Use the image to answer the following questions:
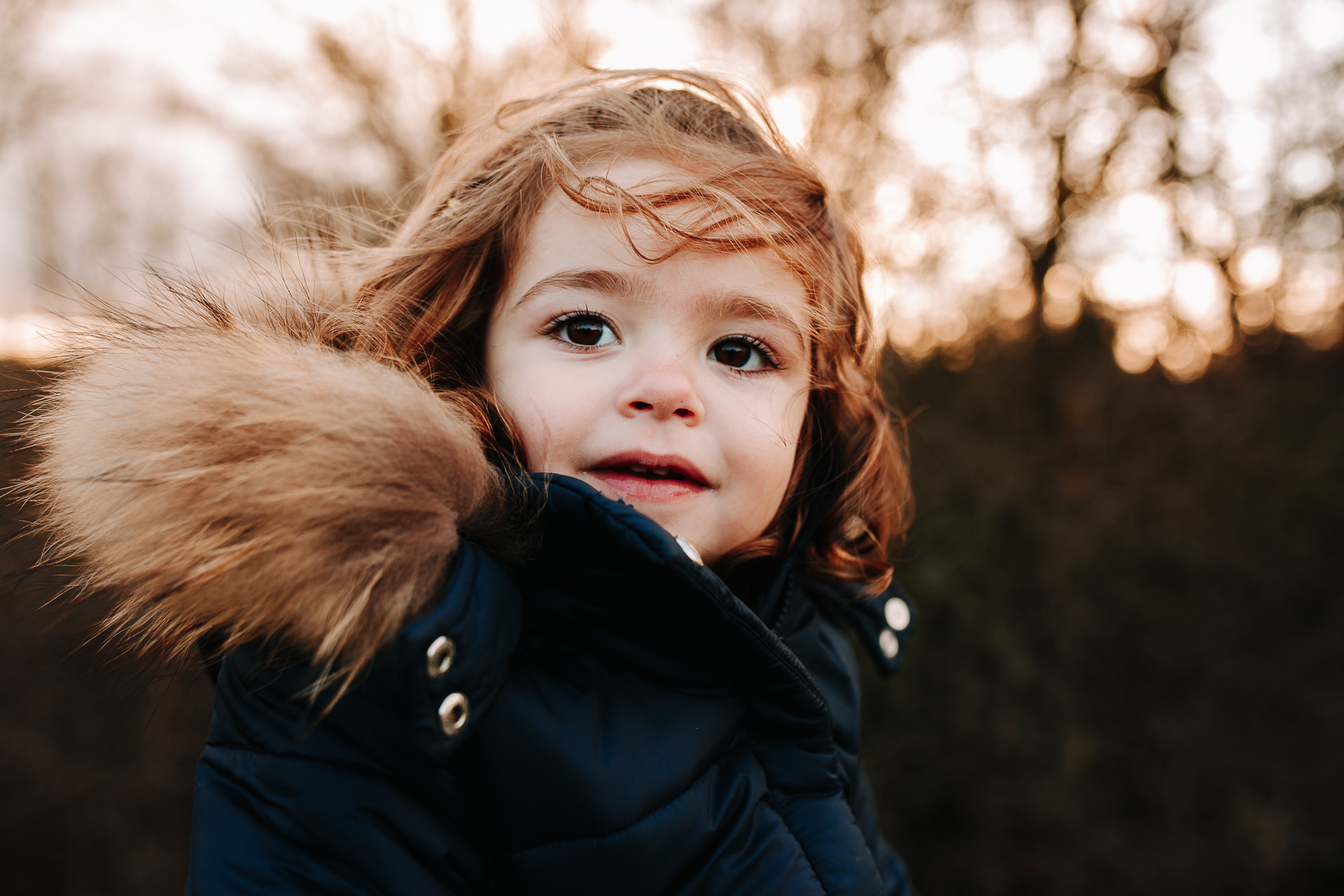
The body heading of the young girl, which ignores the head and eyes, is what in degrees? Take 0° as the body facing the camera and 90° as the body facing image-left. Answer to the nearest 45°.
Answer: approximately 315°

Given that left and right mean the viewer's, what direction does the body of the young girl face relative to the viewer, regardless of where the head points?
facing the viewer and to the right of the viewer
